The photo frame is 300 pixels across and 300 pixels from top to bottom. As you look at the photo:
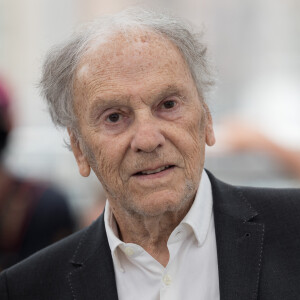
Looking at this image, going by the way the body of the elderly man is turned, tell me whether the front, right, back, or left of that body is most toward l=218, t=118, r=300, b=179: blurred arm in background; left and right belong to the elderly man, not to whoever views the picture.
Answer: back

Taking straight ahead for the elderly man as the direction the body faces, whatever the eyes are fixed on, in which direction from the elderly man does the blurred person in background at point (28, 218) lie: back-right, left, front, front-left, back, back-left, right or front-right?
back-right

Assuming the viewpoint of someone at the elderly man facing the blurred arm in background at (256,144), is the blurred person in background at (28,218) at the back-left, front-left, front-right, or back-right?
front-left

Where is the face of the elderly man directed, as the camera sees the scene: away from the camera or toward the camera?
toward the camera

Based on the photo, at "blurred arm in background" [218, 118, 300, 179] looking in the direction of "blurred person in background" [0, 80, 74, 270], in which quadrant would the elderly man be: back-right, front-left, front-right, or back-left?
front-left

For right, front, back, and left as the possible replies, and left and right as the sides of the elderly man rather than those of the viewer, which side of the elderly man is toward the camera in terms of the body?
front
